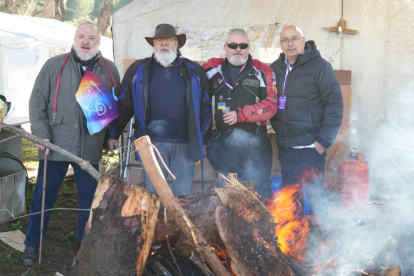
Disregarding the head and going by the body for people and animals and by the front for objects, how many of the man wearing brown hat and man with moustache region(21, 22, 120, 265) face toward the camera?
2

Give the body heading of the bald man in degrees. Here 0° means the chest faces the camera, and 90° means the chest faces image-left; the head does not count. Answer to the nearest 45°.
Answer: approximately 45°

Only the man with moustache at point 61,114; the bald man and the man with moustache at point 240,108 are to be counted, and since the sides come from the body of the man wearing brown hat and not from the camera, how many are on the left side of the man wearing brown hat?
2

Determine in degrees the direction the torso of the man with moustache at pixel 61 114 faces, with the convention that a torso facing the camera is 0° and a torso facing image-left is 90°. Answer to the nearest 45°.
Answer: approximately 0°

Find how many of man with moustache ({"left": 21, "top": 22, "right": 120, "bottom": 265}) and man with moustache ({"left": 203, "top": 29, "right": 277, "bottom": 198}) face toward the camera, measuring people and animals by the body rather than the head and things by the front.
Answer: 2

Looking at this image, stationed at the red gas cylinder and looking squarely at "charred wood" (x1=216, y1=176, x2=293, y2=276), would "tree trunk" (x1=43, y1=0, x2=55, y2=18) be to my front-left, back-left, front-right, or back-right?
back-right

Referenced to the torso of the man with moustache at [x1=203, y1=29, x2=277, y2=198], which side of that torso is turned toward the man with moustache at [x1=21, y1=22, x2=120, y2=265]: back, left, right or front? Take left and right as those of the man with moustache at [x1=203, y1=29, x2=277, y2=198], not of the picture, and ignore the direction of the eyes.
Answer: right

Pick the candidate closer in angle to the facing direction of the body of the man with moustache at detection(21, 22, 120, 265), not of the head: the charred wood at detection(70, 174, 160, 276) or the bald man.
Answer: the charred wood
